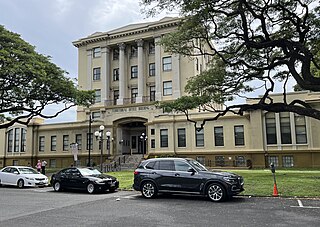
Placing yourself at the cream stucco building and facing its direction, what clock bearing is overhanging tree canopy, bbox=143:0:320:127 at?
The overhanging tree canopy is roughly at 10 o'clock from the cream stucco building.

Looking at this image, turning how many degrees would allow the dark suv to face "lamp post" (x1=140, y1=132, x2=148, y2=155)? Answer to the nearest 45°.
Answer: approximately 135° to its left

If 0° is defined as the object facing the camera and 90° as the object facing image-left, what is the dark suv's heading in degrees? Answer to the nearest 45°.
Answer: approximately 315°

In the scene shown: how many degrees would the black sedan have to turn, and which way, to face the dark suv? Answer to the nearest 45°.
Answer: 0° — it already faces it

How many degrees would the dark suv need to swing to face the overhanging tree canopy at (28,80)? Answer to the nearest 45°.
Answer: approximately 180°

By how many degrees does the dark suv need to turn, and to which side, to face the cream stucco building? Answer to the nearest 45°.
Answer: approximately 135° to its left

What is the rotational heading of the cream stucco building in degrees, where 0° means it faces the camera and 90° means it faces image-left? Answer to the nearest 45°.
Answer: approximately 45°

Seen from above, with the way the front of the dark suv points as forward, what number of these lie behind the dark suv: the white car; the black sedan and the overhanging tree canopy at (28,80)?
3

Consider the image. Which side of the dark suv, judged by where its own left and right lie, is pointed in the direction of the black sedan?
back

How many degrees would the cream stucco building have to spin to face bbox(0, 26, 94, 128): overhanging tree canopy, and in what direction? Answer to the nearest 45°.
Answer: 0° — it already faces it

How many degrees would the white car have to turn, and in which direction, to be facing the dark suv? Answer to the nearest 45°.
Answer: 0° — it already faces it

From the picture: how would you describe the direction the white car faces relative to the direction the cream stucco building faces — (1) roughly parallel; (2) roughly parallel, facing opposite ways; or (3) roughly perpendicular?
roughly perpendicular

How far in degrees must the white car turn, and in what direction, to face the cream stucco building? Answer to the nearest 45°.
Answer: approximately 90° to its left

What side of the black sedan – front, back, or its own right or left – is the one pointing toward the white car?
back

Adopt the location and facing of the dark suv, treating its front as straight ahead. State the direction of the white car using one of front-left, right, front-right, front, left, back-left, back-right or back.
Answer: back

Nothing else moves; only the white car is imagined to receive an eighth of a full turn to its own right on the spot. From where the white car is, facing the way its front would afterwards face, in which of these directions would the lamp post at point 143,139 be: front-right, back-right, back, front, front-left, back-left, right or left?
back-left

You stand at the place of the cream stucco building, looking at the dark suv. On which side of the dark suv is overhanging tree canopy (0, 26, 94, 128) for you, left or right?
right
